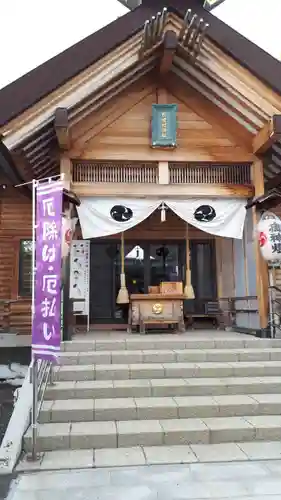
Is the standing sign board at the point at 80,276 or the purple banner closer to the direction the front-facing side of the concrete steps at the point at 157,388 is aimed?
the purple banner

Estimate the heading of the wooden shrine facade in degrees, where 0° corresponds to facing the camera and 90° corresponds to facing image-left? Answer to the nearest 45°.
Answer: approximately 0°

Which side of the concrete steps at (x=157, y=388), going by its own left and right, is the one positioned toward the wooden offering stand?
back

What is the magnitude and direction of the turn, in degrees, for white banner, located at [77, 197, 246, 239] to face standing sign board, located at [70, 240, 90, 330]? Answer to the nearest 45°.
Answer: approximately 135° to its right
